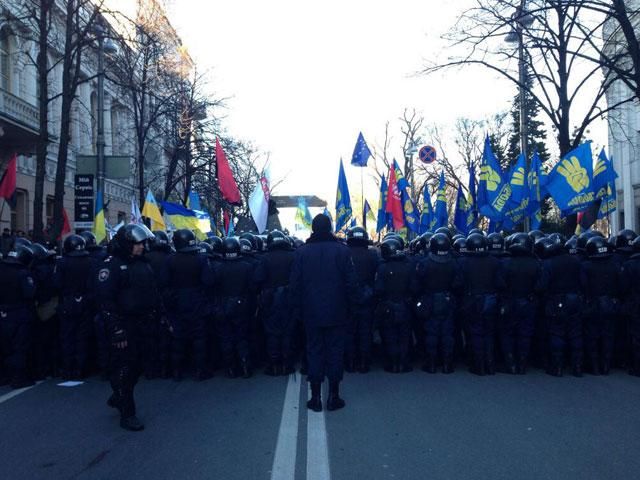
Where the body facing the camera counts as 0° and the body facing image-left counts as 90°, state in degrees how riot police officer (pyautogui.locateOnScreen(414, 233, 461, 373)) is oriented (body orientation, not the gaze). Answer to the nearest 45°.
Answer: approximately 180°

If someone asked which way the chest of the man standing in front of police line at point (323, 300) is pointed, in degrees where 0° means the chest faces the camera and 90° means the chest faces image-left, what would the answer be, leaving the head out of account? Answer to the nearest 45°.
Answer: approximately 180°

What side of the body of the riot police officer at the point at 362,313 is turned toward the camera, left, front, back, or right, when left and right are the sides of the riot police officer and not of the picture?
back

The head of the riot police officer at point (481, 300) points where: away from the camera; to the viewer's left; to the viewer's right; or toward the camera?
away from the camera

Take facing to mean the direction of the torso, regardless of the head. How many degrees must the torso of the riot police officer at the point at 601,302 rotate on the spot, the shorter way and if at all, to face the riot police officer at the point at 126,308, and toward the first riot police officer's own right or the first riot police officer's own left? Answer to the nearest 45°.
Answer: approximately 135° to the first riot police officer's own left

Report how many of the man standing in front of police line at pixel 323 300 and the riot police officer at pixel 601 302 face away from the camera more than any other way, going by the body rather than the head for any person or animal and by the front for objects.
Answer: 2

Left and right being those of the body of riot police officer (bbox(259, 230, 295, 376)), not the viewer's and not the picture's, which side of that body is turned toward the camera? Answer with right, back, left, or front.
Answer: back

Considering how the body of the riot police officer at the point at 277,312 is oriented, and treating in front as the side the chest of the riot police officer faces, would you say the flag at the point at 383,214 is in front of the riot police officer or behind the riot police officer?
in front

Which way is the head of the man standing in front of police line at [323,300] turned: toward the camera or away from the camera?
away from the camera
